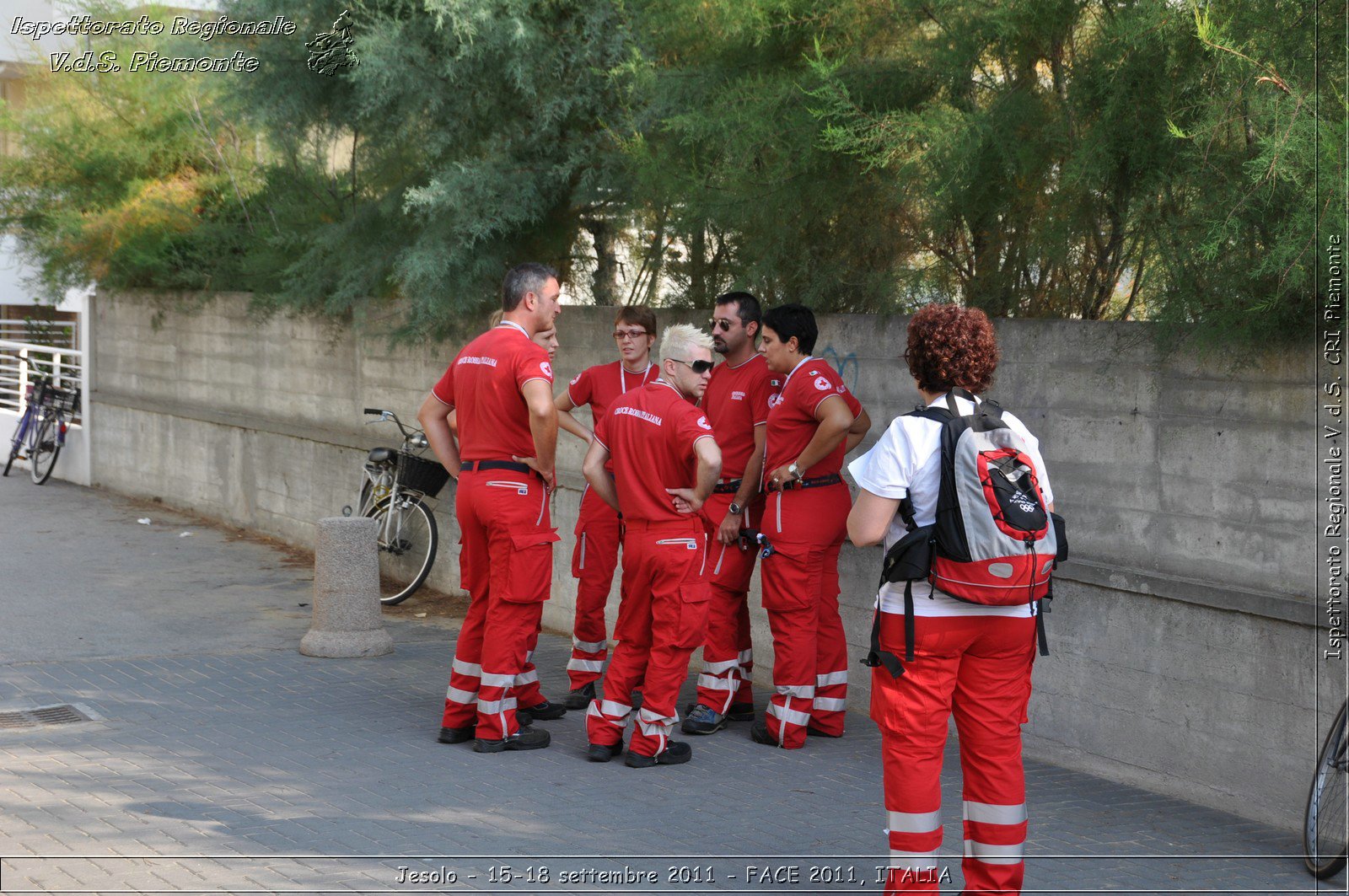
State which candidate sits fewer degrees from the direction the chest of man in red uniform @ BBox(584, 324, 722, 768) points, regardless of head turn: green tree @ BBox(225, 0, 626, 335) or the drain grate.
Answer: the green tree

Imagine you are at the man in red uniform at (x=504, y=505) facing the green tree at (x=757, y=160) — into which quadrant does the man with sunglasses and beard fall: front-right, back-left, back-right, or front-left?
front-right

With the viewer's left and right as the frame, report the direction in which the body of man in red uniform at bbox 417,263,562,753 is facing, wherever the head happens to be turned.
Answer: facing away from the viewer and to the right of the viewer

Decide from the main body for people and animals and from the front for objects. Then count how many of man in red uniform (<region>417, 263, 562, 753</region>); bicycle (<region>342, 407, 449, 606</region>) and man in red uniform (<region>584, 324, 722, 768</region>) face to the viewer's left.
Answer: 0

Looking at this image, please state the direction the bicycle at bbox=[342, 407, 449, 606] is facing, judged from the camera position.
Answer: facing the viewer and to the right of the viewer

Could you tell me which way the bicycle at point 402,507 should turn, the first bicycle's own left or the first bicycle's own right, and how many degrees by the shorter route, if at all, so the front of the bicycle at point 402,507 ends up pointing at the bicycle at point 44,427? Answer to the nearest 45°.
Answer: approximately 180°

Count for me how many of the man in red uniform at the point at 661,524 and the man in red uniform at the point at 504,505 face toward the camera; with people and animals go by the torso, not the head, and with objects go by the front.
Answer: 0

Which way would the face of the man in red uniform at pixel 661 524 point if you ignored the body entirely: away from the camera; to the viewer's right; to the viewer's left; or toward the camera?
to the viewer's right

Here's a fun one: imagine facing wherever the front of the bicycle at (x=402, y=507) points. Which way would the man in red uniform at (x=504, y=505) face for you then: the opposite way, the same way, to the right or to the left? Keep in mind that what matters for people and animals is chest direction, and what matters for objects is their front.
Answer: to the left

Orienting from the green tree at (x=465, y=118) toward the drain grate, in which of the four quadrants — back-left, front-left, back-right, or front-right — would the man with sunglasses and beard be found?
front-left

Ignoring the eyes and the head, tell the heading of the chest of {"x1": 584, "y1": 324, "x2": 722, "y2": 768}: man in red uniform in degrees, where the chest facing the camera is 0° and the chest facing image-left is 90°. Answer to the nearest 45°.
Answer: approximately 225°

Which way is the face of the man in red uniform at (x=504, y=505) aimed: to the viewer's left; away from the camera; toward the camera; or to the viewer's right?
to the viewer's right

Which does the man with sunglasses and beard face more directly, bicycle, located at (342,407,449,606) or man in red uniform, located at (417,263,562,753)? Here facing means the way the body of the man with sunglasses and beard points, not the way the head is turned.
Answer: the man in red uniform

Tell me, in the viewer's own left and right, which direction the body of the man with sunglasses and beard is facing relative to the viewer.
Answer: facing the viewer and to the left of the viewer

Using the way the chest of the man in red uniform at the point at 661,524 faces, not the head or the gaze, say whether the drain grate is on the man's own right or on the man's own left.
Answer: on the man's own left

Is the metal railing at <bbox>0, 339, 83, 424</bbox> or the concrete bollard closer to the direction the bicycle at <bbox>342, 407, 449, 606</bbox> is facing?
the concrete bollard
